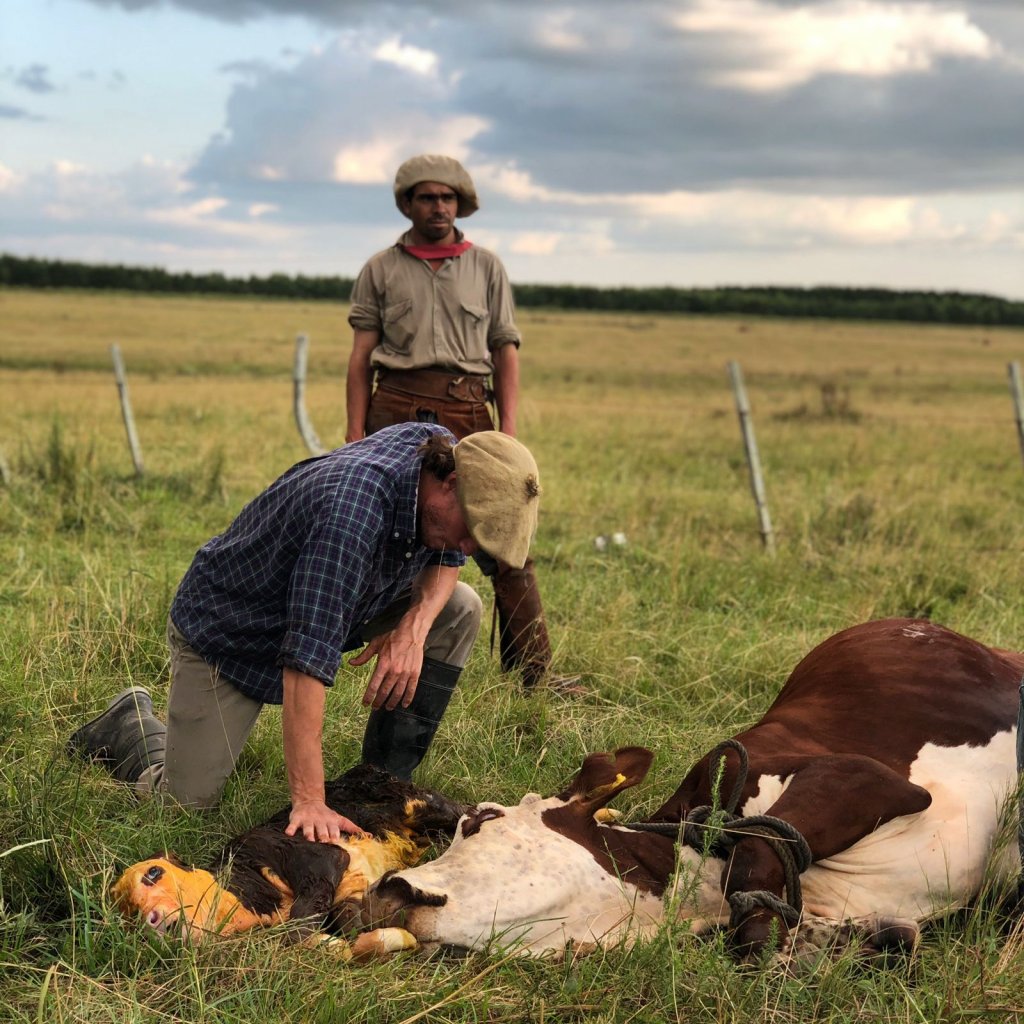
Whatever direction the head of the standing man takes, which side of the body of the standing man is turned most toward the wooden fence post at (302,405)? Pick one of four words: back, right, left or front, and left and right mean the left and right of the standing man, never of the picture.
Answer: back

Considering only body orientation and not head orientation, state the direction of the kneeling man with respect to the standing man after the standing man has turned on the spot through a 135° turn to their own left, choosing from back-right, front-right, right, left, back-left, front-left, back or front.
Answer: back-right

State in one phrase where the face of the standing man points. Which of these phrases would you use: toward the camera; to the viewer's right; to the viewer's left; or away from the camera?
toward the camera

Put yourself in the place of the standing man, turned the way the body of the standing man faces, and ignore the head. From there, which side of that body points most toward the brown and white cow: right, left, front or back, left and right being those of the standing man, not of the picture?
front

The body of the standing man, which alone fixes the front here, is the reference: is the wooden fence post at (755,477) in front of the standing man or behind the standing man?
behind

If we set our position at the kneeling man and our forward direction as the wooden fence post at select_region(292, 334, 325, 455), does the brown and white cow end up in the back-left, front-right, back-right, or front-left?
back-right

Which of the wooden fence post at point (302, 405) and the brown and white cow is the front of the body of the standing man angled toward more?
the brown and white cow

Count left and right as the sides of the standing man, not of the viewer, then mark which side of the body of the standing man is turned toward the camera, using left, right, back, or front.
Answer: front
